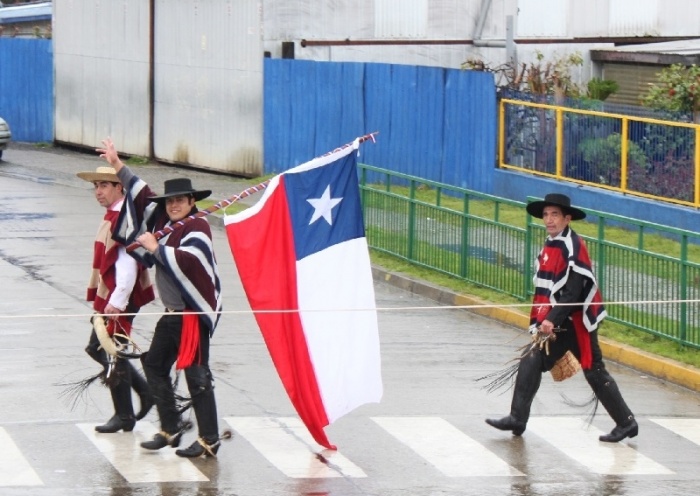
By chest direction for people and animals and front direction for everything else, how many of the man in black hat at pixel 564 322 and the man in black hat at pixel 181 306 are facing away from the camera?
0

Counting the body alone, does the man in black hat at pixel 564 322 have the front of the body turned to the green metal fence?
no

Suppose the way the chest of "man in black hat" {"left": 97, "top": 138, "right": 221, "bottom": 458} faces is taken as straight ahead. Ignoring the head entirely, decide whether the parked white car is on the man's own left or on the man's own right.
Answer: on the man's own right

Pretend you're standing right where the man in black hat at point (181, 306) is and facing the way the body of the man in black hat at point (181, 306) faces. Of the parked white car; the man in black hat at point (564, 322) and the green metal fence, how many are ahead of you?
0

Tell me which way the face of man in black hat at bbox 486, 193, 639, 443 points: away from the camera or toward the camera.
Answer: toward the camera

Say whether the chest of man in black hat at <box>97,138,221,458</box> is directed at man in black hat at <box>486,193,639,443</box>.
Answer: no

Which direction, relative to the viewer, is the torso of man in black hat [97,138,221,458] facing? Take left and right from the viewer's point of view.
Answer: facing the viewer and to the left of the viewer
